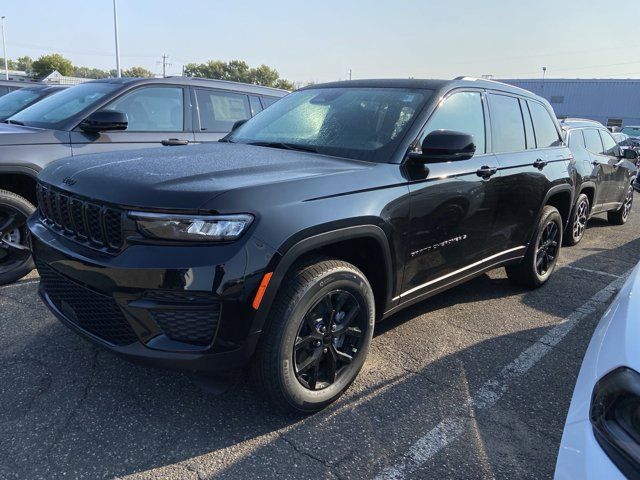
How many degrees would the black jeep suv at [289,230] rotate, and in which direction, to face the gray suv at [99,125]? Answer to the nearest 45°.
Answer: approximately 90° to its right

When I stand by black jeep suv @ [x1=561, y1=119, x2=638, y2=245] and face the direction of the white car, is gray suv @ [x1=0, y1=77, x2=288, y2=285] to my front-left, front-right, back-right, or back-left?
front-right

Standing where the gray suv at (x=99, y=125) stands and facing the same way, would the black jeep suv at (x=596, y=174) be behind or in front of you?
behind

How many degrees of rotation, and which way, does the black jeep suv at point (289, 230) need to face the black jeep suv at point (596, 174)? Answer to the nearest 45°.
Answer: approximately 180°

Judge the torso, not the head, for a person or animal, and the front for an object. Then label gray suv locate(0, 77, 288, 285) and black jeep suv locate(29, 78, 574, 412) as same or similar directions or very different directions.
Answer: same or similar directions

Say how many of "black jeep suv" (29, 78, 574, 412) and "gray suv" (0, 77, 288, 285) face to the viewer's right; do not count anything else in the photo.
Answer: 0

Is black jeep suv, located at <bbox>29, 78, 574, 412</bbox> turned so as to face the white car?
no

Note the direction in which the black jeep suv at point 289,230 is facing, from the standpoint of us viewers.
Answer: facing the viewer and to the left of the viewer

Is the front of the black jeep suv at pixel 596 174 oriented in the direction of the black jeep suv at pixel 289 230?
no

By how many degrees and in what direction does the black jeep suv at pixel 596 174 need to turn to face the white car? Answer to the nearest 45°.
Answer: approximately 135° to its right

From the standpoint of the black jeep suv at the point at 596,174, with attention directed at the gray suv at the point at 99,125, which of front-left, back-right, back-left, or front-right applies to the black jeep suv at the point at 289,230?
front-left
